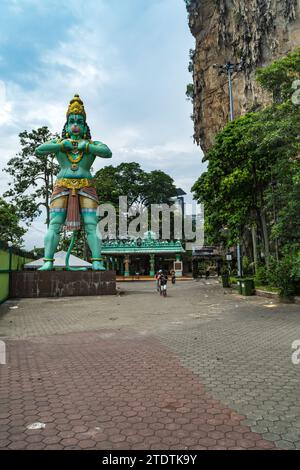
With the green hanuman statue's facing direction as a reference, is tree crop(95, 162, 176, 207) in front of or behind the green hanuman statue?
behind

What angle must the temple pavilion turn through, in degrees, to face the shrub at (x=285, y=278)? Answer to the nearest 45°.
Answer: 0° — it already faces it

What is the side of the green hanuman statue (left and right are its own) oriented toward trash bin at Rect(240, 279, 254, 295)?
left

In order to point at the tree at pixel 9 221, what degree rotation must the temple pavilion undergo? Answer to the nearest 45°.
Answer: approximately 45° to its right

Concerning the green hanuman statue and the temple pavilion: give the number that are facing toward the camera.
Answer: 2

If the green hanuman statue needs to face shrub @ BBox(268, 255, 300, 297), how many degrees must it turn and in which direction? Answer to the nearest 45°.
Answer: approximately 45° to its left

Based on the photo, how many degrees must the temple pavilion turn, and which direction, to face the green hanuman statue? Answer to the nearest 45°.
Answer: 0° — it already faces it

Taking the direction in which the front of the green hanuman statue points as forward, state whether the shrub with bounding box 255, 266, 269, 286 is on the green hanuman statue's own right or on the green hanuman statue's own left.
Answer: on the green hanuman statue's own left
